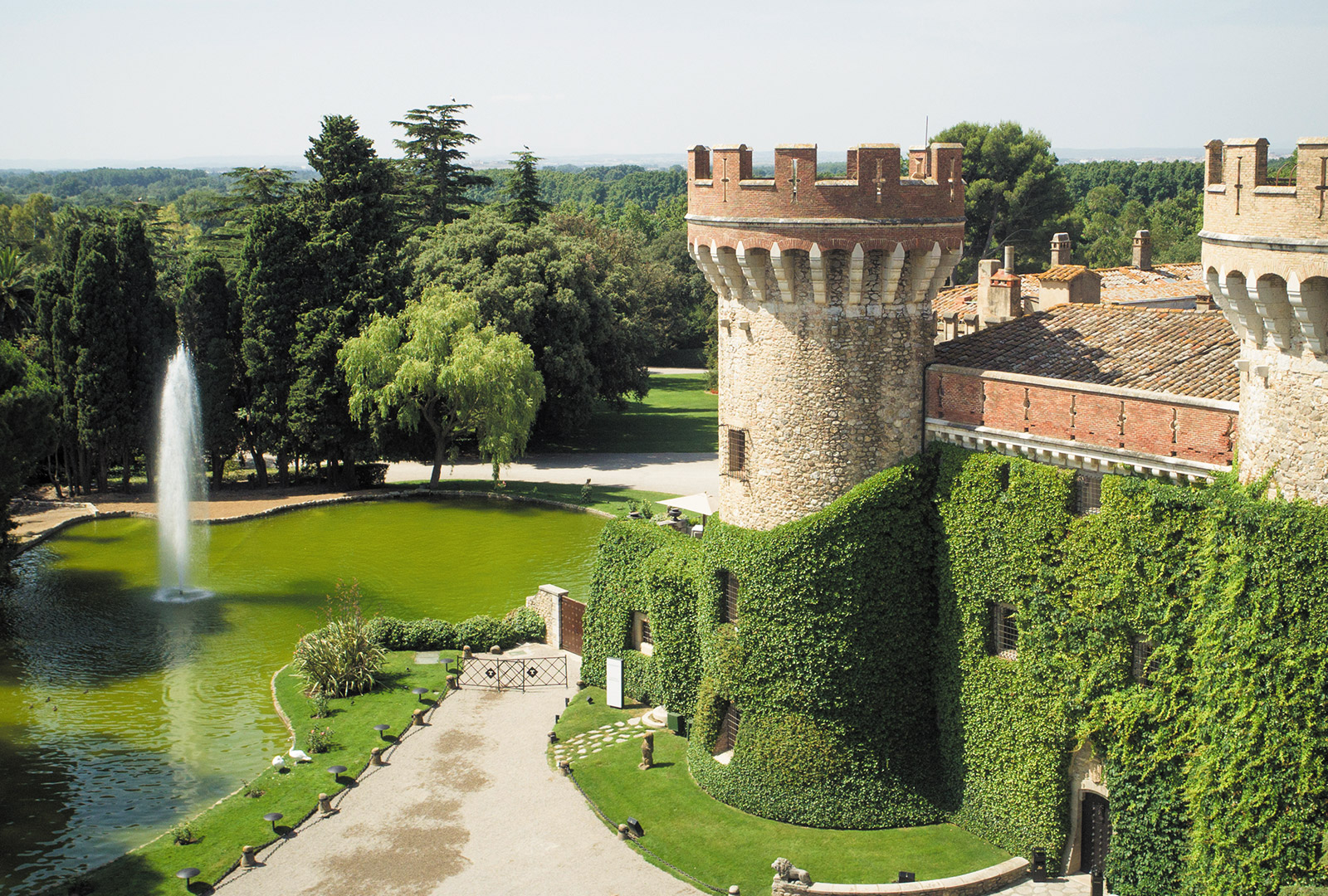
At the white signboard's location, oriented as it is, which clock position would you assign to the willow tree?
The willow tree is roughly at 4 o'clock from the white signboard.

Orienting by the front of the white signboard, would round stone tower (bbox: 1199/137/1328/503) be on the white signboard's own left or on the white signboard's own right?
on the white signboard's own left

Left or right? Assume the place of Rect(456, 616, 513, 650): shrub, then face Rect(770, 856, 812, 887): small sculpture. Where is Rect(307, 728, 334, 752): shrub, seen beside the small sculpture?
right

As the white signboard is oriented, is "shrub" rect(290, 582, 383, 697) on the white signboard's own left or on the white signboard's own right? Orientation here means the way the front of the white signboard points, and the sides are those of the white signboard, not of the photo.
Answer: on the white signboard's own right

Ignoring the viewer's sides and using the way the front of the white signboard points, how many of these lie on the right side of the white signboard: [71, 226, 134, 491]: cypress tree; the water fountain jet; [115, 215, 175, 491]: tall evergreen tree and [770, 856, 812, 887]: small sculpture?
3

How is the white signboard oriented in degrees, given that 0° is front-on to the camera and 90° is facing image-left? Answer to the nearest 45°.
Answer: approximately 45°

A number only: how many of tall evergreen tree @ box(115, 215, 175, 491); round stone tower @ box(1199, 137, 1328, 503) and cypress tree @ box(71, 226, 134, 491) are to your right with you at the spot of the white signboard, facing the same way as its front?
2

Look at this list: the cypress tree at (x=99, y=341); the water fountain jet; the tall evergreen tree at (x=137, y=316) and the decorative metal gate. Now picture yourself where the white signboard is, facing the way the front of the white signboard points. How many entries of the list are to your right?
4

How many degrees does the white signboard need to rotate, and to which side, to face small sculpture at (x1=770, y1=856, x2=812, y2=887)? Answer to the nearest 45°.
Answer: approximately 45° to its left

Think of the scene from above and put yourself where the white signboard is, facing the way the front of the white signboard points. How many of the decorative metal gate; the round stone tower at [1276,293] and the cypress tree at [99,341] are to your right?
2

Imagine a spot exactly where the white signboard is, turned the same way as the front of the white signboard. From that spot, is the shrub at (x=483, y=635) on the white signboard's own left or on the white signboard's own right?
on the white signboard's own right

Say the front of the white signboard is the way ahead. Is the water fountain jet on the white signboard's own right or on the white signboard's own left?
on the white signboard's own right

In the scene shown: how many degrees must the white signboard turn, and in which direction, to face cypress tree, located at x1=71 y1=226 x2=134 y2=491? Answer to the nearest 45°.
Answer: approximately 90° to its right
